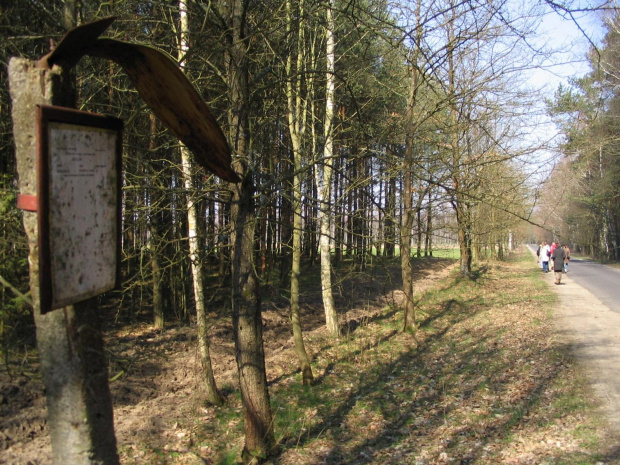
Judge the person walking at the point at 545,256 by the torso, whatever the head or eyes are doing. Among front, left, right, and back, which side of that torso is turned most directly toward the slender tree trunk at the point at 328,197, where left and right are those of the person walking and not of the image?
back

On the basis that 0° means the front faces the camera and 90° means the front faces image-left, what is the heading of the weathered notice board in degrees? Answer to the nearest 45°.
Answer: approximately 315°

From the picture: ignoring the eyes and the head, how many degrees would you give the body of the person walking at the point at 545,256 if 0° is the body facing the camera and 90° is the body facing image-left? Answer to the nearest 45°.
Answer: approximately 180°

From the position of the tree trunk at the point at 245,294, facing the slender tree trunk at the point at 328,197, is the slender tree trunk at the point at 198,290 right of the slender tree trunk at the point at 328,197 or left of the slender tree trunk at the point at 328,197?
left

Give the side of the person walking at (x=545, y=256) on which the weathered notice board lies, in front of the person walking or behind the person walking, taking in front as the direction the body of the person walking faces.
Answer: behind

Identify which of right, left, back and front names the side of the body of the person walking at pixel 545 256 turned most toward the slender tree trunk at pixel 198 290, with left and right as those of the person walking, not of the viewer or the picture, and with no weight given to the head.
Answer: back

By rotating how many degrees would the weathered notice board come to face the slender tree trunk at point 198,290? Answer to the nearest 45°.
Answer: approximately 135° to its left

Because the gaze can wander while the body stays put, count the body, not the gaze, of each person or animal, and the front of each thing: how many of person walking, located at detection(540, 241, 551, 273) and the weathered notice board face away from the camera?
1

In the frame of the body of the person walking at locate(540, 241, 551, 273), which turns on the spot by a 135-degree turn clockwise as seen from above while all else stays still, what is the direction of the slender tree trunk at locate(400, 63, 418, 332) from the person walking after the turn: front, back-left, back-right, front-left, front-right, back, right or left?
front-right

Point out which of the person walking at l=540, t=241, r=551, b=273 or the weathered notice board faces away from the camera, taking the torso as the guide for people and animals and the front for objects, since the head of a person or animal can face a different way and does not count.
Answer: the person walking
